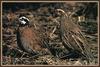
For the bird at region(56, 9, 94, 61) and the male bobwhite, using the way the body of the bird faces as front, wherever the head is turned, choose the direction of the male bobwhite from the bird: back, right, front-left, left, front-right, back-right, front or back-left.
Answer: front

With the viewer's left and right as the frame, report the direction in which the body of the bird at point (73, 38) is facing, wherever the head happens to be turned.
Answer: facing to the left of the viewer
